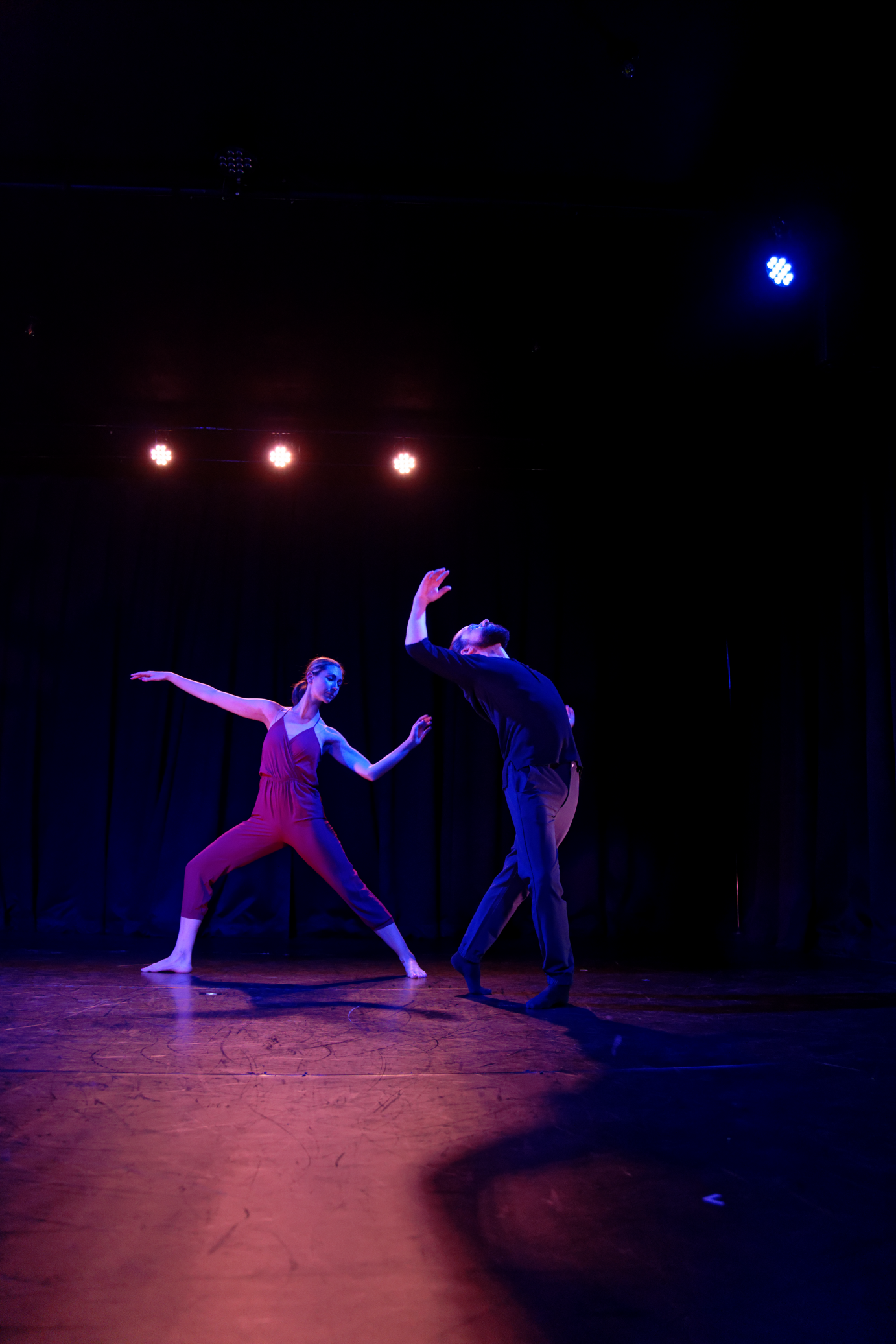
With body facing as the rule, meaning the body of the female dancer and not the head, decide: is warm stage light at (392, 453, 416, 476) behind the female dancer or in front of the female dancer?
behind

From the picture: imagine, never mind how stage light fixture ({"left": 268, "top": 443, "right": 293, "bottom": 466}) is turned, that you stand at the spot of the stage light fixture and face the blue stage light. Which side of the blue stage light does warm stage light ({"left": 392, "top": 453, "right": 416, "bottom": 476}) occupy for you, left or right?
left

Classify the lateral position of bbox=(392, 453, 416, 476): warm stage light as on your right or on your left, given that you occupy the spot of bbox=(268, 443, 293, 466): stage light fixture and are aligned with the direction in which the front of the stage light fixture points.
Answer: on your left

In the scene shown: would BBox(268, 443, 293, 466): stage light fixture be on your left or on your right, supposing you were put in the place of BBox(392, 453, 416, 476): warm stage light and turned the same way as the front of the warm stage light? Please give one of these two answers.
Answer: on your right

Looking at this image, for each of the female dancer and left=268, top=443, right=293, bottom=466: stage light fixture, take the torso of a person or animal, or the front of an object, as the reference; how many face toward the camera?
2
